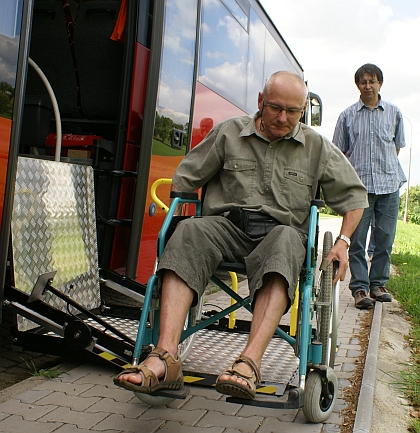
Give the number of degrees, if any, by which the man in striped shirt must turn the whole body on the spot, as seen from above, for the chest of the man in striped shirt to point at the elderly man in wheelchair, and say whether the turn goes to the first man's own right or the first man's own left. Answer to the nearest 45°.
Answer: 0° — they already face them

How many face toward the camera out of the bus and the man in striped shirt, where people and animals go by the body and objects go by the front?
1

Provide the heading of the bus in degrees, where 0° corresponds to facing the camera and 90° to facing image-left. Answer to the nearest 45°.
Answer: approximately 225°

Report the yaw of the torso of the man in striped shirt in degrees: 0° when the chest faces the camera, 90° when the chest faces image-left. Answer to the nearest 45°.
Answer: approximately 0°

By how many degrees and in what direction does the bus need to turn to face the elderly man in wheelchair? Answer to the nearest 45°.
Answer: approximately 90° to its right

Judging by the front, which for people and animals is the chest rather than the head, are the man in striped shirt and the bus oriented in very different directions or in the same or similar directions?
very different directions
